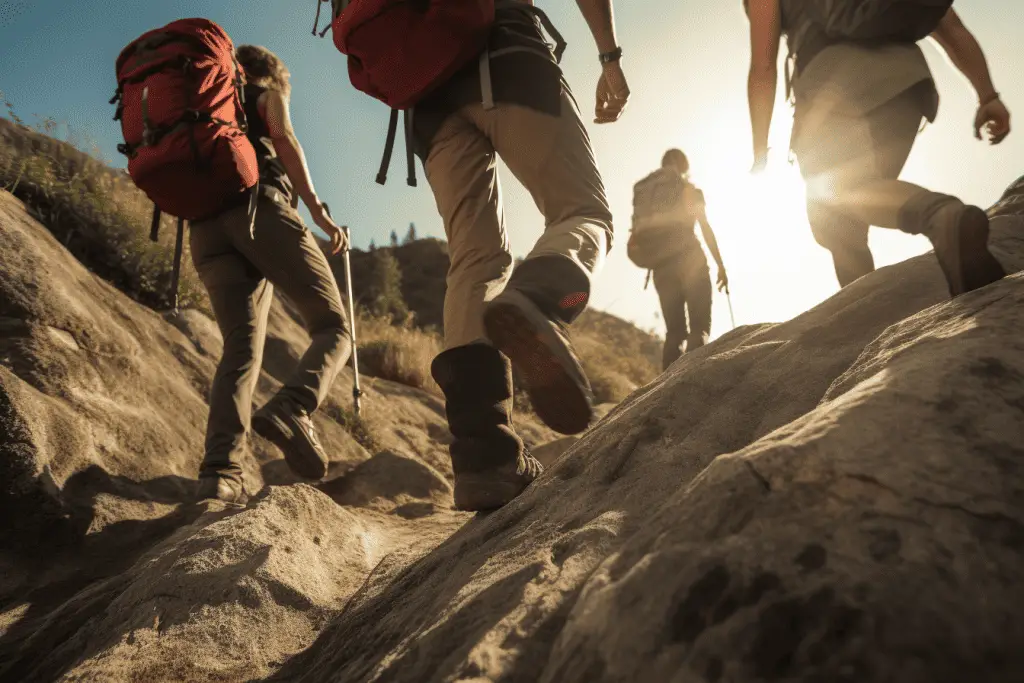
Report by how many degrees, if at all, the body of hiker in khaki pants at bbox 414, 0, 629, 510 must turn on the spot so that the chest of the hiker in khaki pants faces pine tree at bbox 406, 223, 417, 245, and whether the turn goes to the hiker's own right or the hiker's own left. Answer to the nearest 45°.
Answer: approximately 45° to the hiker's own left

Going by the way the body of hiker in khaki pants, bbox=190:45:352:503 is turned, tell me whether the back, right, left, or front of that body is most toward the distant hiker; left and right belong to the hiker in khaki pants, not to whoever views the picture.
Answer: front

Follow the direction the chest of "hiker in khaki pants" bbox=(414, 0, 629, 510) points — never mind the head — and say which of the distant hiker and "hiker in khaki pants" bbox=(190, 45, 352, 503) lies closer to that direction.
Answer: the distant hiker

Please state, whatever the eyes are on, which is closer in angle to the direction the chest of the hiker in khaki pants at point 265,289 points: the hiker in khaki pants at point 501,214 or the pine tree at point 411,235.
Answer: the pine tree

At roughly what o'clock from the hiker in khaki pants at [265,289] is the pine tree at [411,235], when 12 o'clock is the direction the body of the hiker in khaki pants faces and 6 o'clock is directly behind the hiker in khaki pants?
The pine tree is roughly at 11 o'clock from the hiker in khaki pants.

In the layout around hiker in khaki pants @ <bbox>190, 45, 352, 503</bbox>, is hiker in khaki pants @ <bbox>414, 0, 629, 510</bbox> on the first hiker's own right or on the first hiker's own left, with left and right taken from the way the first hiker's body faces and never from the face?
on the first hiker's own right

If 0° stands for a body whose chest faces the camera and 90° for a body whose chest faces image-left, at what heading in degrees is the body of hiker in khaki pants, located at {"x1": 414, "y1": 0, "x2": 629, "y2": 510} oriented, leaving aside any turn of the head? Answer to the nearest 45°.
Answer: approximately 225°

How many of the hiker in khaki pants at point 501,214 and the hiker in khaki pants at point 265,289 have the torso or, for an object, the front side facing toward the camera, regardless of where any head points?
0

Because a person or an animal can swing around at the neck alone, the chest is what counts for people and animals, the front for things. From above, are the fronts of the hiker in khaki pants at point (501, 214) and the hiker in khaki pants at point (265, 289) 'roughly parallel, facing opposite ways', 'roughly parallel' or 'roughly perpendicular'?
roughly parallel

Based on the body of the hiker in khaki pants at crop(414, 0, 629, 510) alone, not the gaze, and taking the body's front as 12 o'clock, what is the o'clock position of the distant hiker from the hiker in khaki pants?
The distant hiker is roughly at 11 o'clock from the hiker in khaki pants.
